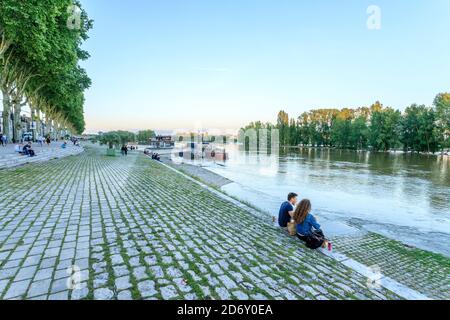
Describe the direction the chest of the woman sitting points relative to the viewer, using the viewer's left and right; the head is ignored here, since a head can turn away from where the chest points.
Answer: facing away from the viewer and to the right of the viewer
